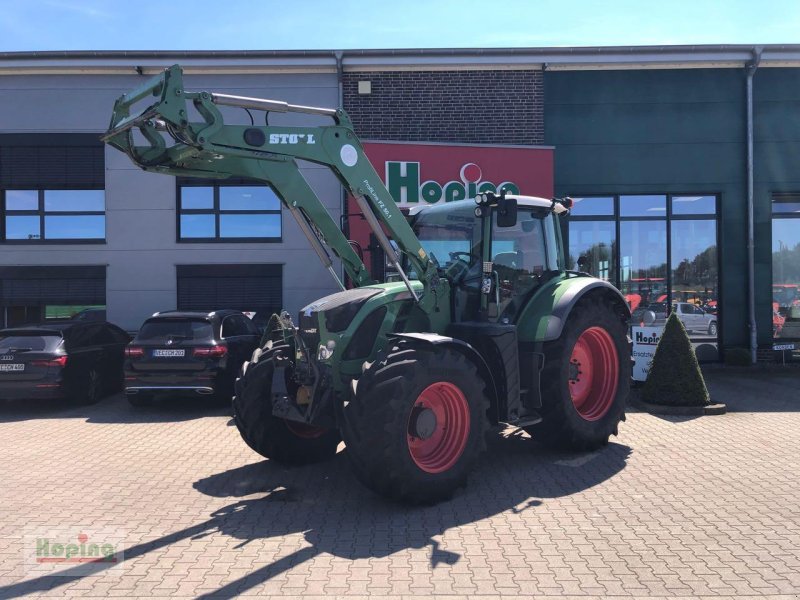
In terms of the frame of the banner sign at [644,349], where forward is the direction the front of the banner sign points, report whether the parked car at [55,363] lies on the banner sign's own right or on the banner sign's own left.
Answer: on the banner sign's own right

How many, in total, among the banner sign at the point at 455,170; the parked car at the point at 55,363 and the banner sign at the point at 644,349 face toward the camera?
2

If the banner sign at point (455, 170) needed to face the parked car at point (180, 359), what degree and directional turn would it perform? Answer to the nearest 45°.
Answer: approximately 45° to its right

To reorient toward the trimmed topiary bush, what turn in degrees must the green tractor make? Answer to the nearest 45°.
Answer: approximately 180°

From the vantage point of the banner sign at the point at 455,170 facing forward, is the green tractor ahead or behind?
ahead

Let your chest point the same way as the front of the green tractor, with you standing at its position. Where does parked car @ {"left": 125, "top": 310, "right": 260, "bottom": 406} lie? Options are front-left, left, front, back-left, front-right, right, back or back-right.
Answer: right

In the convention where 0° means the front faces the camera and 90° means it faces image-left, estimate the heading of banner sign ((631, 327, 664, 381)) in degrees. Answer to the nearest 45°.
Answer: approximately 0°

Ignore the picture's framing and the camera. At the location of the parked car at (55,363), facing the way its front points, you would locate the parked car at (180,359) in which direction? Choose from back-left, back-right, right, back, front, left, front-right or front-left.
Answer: right

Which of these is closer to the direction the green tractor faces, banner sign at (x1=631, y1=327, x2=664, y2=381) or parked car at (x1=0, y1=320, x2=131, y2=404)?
the parked car

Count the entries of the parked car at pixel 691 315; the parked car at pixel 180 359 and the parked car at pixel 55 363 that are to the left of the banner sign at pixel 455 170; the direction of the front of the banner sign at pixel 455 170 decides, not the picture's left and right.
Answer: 1

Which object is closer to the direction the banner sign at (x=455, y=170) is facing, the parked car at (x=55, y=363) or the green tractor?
the green tractor

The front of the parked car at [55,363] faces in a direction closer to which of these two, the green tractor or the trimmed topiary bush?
the trimmed topiary bush

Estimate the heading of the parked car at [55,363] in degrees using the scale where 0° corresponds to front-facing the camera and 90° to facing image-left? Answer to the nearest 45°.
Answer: approximately 225°
